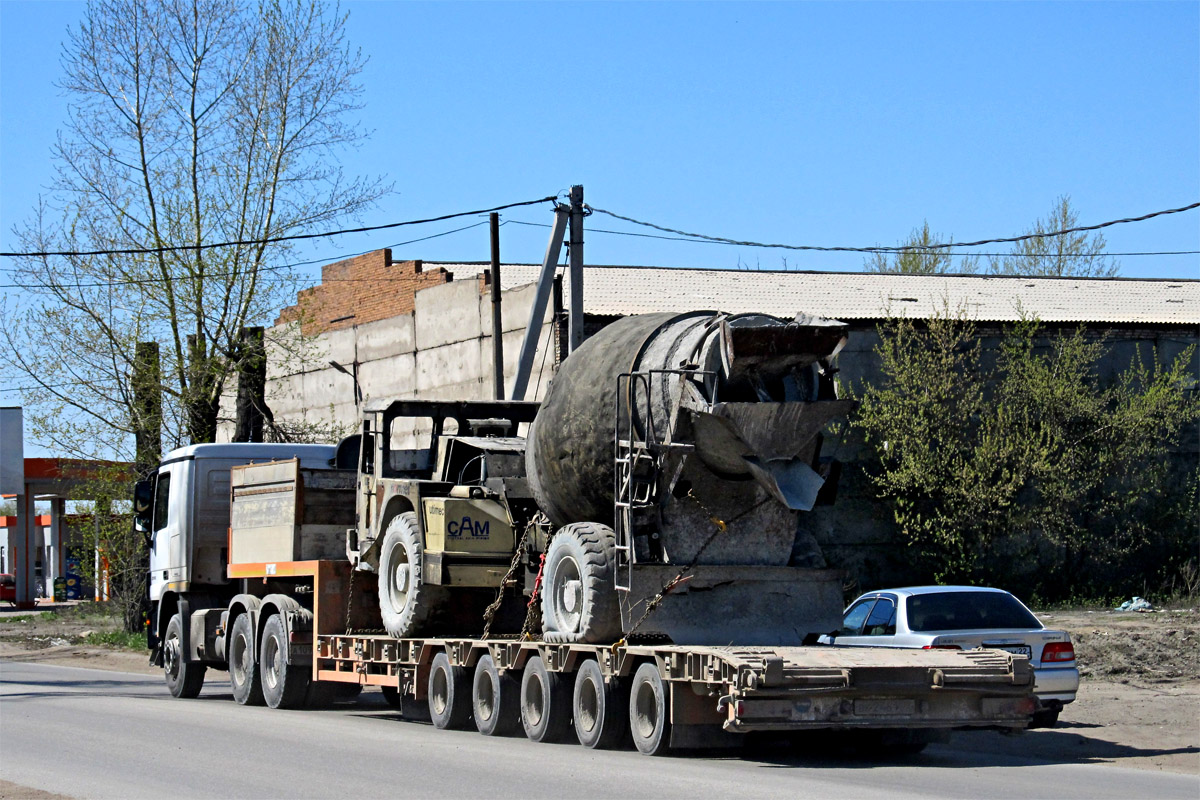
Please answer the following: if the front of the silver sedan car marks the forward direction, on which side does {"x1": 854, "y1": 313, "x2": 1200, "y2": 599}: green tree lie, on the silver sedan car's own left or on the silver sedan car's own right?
on the silver sedan car's own right

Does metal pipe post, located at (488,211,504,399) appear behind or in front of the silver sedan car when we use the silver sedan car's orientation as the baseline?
in front

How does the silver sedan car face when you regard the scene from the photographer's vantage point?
facing away from the viewer and to the left of the viewer

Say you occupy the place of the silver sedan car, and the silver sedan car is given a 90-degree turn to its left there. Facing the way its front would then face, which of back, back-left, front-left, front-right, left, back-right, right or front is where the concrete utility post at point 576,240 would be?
right

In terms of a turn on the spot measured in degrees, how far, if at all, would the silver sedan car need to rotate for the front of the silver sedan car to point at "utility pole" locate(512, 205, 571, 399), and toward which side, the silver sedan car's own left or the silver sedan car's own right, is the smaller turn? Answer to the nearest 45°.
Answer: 0° — it already faces it

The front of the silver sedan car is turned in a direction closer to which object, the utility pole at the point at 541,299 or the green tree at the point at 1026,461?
the utility pole
